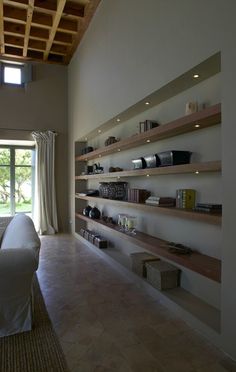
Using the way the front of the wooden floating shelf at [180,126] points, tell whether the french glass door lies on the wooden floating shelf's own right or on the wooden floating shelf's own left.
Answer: on the wooden floating shelf's own right

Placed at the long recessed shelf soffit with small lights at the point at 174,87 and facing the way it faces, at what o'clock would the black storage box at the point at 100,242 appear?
The black storage box is roughly at 2 o'clock from the long recessed shelf soffit with small lights.

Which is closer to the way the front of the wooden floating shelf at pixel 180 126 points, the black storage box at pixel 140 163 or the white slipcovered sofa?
the white slipcovered sofa

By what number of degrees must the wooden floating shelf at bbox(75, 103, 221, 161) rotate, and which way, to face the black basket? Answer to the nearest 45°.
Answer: approximately 45° to its right

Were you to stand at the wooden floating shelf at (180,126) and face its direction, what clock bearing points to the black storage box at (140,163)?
The black storage box is roughly at 2 o'clock from the wooden floating shelf.

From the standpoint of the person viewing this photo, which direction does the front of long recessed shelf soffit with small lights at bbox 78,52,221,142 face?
facing to the left of the viewer

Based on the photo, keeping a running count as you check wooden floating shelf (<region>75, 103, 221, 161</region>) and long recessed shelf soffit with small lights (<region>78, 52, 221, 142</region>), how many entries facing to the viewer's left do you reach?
2

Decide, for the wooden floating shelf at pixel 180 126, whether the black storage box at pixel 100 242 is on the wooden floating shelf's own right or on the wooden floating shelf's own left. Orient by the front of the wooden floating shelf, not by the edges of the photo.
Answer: on the wooden floating shelf's own right

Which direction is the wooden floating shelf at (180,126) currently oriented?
to the viewer's left
